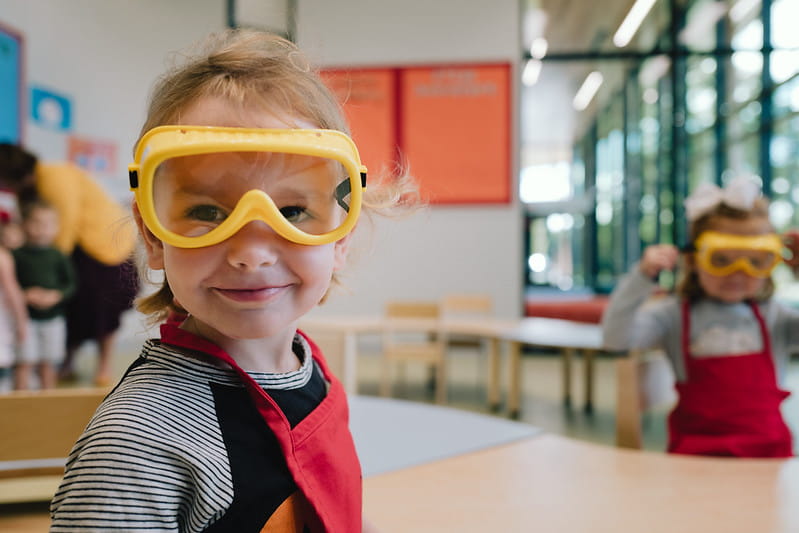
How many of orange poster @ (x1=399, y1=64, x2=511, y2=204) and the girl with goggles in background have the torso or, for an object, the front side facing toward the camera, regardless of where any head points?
2

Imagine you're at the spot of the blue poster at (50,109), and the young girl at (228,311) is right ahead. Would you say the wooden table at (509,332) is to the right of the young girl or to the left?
left

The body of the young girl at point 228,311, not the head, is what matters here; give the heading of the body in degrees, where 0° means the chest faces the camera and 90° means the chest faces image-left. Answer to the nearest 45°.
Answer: approximately 315°

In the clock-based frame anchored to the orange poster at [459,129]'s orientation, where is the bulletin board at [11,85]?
The bulletin board is roughly at 2 o'clock from the orange poster.

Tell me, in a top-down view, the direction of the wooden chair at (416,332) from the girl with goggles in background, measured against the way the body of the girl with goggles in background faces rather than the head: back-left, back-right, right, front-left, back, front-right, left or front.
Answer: back-right

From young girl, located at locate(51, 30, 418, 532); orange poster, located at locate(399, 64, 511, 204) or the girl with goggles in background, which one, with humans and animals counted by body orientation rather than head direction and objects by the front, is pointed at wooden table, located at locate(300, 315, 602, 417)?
the orange poster
